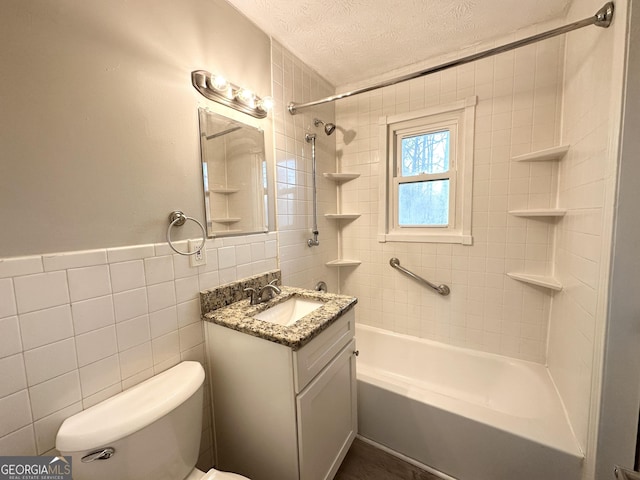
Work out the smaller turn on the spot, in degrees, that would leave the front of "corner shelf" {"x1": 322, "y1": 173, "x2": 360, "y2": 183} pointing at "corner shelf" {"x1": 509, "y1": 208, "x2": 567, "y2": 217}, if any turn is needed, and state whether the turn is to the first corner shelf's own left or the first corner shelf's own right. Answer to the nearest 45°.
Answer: approximately 45° to the first corner shelf's own left

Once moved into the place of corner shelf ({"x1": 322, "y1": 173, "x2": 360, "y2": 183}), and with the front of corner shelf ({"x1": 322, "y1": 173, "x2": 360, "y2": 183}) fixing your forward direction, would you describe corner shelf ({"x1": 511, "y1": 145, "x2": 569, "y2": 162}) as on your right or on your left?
on your left

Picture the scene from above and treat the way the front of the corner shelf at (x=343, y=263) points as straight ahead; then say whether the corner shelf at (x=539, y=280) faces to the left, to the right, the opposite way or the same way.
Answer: to the right

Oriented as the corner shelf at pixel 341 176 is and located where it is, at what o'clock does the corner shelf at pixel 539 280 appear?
the corner shelf at pixel 539 280 is roughly at 10 o'clock from the corner shelf at pixel 341 176.

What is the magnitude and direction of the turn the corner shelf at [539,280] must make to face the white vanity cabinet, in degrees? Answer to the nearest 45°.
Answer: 0° — it already faces it

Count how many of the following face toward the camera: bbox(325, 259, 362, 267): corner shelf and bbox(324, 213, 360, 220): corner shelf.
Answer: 2

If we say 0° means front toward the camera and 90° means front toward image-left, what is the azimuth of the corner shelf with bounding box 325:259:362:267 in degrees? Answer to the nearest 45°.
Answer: approximately 0°

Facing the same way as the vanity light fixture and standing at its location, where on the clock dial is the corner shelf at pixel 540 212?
The corner shelf is roughly at 11 o'clock from the vanity light fixture.
